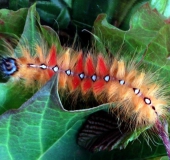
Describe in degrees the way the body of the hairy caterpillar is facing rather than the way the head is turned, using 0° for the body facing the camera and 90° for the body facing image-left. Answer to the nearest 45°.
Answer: approximately 90°
